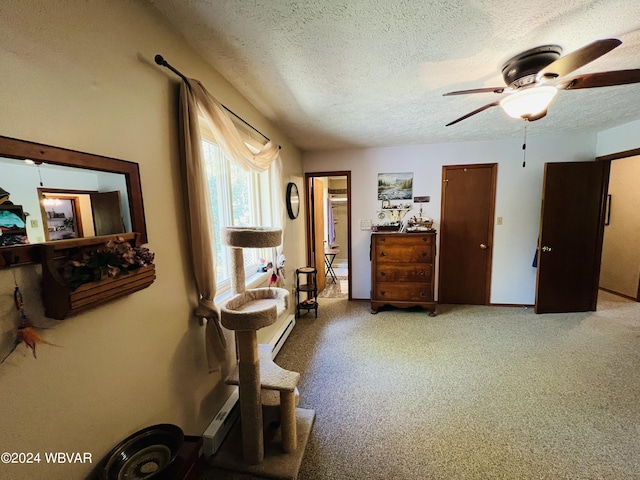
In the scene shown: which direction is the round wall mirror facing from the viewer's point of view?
to the viewer's right

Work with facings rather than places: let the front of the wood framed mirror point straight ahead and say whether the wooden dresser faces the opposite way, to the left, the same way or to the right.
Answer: to the right

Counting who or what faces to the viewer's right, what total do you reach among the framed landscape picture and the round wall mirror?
1

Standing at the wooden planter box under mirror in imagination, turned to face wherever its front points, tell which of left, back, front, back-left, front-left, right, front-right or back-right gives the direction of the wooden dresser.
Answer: front-left

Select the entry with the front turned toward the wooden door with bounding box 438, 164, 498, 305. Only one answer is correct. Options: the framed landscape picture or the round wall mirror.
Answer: the round wall mirror

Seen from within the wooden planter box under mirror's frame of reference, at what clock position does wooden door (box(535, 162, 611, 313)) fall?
The wooden door is roughly at 11 o'clock from the wooden planter box under mirror.

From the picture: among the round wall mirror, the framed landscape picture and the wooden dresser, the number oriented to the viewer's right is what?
1

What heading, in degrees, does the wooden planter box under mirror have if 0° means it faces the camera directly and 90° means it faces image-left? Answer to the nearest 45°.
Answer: approximately 315°

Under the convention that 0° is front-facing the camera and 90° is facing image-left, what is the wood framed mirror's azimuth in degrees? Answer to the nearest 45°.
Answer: approximately 315°

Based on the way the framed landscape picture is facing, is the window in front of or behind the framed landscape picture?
in front

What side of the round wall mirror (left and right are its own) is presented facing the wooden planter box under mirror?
right
